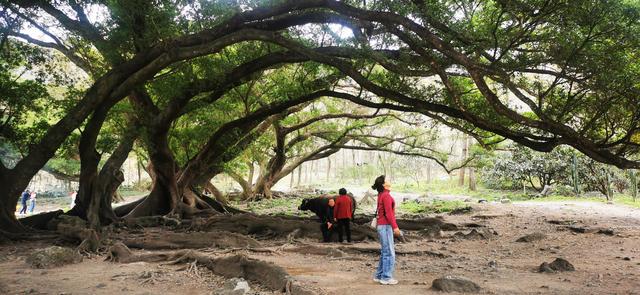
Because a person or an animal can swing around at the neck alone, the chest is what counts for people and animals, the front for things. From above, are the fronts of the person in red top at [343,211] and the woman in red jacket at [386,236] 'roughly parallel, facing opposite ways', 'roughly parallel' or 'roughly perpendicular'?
roughly perpendicular

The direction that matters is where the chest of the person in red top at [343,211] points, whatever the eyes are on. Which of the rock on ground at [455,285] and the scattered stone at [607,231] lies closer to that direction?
the scattered stone

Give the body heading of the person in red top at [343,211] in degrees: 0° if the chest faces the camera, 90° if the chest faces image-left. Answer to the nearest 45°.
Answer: approximately 180°

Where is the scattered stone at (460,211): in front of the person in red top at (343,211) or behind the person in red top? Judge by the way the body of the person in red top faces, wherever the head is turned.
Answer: in front

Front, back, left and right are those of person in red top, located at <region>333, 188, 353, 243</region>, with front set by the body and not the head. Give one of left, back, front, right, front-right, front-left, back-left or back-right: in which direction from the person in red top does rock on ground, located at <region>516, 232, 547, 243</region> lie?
right

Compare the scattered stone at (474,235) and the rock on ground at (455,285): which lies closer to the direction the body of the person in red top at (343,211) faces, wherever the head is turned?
the scattered stone
